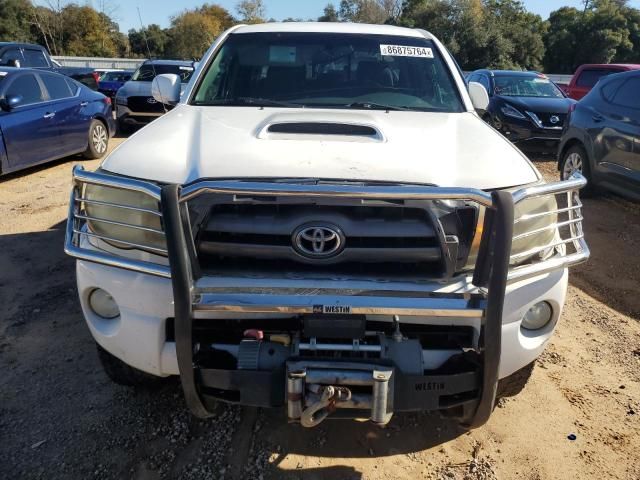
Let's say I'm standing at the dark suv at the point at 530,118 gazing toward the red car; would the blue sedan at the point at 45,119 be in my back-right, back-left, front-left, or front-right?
back-left

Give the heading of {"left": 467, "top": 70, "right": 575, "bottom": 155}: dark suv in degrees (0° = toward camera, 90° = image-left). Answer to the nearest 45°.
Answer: approximately 315°

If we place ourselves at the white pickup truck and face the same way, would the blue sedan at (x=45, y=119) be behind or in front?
behind

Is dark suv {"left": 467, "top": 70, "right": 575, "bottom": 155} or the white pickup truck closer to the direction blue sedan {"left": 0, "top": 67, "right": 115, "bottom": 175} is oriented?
the white pickup truck

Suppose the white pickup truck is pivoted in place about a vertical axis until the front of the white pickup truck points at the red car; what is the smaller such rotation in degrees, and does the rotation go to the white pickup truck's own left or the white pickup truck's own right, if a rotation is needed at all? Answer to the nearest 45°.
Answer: approximately 135° to the white pickup truck's own left

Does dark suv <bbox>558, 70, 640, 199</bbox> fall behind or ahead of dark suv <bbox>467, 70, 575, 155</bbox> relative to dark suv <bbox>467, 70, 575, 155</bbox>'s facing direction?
ahead
